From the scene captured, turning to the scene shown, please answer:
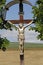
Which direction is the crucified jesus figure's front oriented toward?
toward the camera
